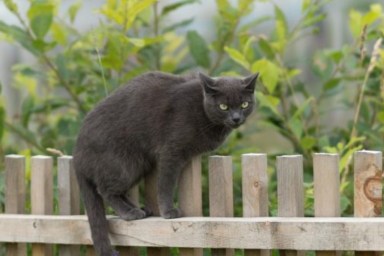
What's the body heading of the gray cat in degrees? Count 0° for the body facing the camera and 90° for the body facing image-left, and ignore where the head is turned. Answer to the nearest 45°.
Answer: approximately 270°
